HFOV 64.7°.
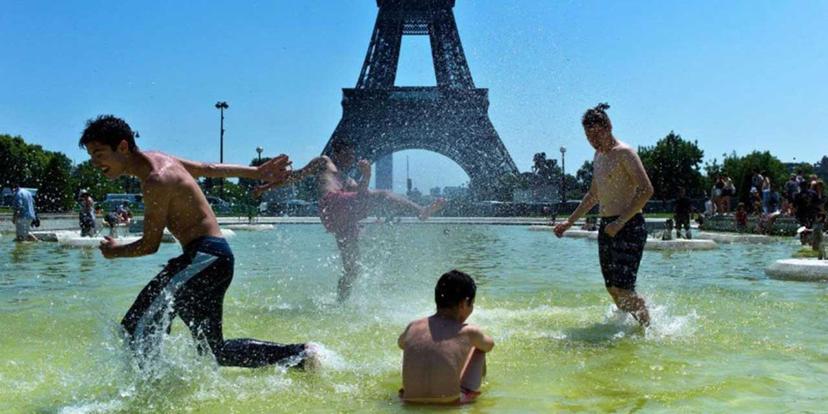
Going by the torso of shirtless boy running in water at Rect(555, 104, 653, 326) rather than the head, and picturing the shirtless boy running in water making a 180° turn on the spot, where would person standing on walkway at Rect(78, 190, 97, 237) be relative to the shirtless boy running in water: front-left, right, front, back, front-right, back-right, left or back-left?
left

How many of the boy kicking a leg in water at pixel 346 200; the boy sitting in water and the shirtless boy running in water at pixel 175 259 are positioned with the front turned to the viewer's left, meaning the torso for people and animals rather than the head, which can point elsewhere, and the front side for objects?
1

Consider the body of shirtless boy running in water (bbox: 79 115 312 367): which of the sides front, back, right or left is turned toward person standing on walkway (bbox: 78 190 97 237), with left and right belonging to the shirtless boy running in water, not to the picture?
right

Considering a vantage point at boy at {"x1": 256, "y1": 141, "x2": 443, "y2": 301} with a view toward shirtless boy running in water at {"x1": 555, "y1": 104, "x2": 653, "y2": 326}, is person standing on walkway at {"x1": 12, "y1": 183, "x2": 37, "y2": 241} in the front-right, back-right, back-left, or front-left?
back-left

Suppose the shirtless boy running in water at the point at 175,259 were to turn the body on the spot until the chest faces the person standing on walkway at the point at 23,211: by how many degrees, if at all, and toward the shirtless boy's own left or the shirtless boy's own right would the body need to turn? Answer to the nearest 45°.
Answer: approximately 90° to the shirtless boy's own right

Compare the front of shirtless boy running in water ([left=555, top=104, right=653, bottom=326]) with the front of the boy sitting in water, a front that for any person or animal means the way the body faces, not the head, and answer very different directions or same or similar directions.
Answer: very different directions

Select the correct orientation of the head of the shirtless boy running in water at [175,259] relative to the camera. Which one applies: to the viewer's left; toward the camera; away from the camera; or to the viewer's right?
to the viewer's left

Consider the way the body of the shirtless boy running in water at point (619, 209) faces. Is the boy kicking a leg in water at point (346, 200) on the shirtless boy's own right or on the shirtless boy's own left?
on the shirtless boy's own right

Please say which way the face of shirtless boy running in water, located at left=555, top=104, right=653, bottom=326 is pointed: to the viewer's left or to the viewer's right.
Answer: to the viewer's left

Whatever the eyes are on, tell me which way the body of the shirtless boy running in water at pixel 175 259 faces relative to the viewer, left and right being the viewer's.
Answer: facing to the left of the viewer

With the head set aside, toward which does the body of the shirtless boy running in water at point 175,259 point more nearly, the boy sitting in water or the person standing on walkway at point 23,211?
the person standing on walkway

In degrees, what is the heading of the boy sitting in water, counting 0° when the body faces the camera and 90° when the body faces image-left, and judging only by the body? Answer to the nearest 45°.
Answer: approximately 225°

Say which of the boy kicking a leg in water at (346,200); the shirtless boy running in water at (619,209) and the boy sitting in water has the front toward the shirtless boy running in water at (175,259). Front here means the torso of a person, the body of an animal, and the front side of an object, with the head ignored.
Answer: the shirtless boy running in water at (619,209)
